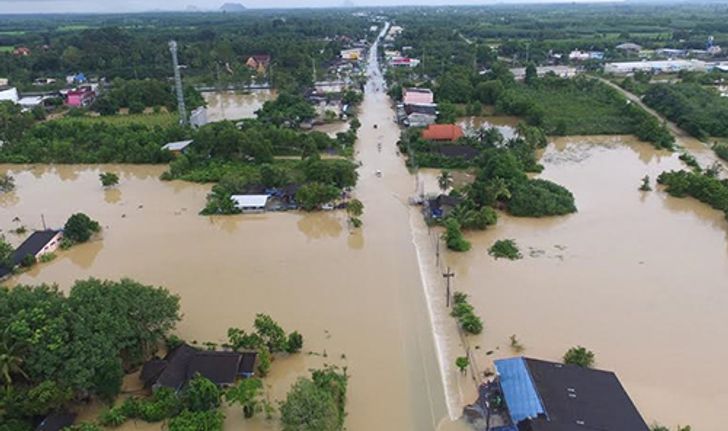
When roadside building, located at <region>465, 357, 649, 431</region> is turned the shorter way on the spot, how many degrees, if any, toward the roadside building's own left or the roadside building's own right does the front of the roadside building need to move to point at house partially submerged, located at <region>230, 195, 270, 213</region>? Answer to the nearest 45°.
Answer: approximately 45° to the roadside building's own right

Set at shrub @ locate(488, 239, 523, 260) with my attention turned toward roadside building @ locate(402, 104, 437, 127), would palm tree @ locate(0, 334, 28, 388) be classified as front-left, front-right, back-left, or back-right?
back-left

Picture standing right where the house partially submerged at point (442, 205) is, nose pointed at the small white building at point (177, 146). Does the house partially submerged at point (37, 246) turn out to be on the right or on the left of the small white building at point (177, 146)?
left

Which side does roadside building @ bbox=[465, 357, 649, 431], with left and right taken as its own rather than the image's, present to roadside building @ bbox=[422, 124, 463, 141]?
right

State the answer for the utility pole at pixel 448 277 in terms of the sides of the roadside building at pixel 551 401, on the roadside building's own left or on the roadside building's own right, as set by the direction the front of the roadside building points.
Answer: on the roadside building's own right

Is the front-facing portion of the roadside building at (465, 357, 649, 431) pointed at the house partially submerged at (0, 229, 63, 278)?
yes

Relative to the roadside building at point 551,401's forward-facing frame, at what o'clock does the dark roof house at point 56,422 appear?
The dark roof house is roughly at 11 o'clock from the roadside building.

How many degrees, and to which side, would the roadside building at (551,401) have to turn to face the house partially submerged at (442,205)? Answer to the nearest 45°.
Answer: approximately 45° to its right

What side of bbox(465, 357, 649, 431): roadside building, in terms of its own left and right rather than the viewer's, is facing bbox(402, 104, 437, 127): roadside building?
right

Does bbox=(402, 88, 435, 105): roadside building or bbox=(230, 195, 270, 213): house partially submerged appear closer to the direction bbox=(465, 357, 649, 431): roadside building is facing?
the house partially submerged

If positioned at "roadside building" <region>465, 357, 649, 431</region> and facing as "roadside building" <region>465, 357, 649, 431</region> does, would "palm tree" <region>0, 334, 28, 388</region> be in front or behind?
in front

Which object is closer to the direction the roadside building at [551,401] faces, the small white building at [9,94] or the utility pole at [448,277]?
the small white building

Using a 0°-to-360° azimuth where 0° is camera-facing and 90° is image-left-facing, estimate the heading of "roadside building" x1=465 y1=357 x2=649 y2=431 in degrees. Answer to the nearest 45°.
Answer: approximately 90°

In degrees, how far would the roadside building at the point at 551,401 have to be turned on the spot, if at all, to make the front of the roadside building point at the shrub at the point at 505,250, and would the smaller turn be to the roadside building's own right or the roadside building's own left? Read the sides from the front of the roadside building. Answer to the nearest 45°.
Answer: approximately 90° to the roadside building's own right
